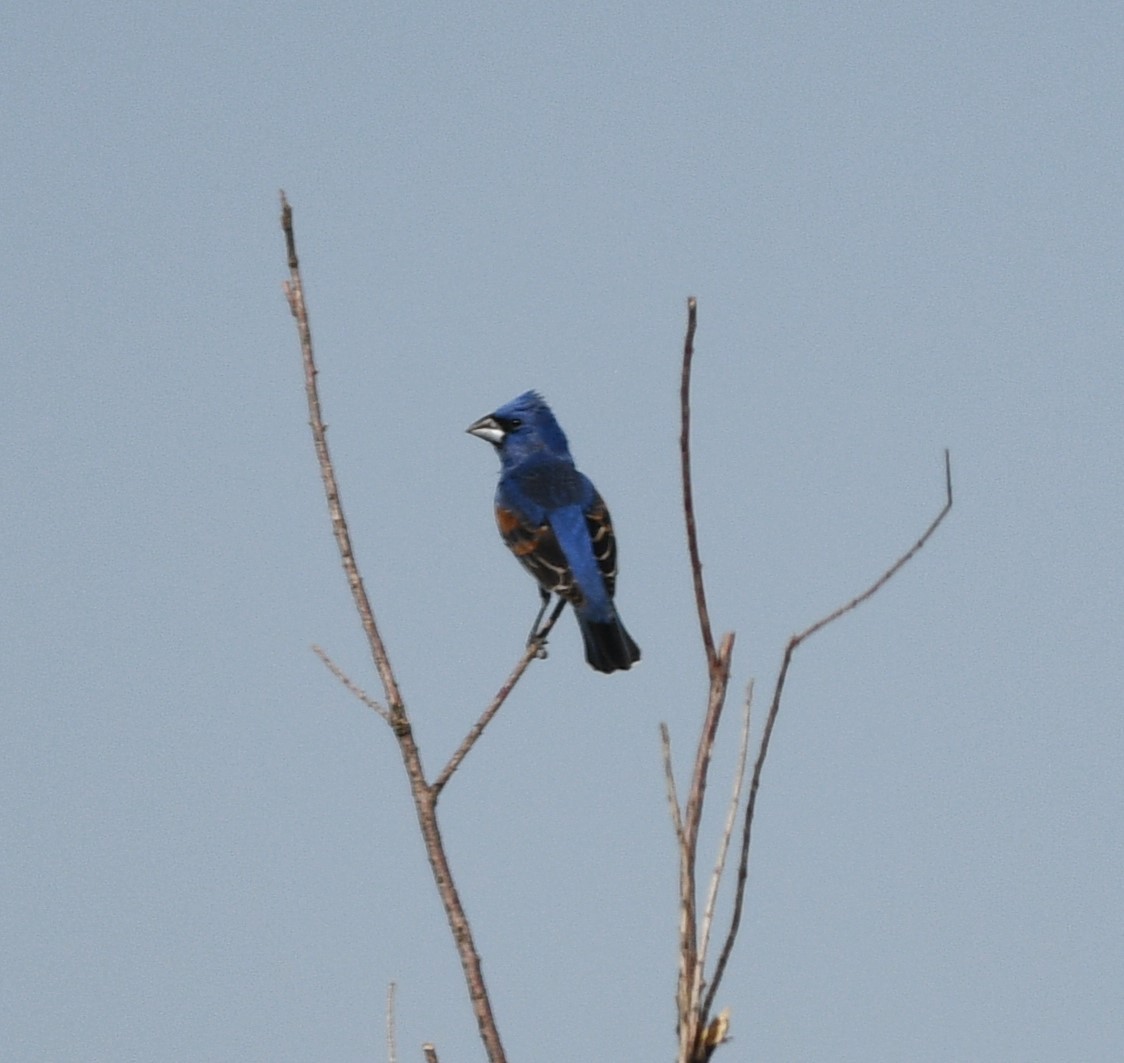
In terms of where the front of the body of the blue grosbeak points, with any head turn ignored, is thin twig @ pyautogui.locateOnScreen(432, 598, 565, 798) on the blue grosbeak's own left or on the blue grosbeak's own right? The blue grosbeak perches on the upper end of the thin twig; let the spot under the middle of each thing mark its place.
on the blue grosbeak's own left

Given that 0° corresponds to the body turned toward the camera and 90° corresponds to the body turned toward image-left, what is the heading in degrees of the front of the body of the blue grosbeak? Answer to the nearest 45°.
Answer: approximately 135°
